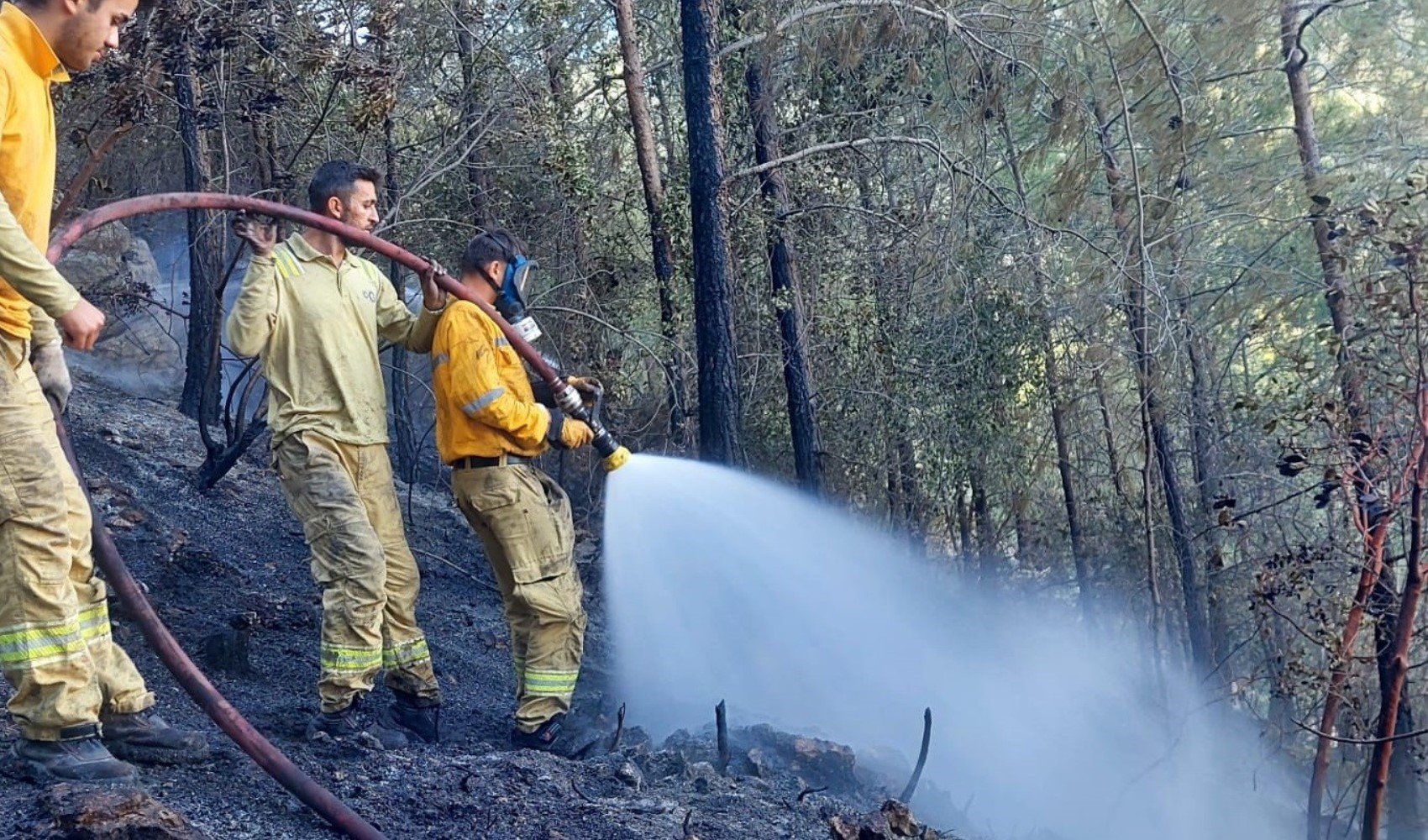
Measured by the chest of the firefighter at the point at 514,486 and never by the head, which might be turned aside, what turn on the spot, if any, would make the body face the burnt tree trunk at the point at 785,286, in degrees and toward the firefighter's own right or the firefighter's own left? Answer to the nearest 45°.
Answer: approximately 45° to the firefighter's own left

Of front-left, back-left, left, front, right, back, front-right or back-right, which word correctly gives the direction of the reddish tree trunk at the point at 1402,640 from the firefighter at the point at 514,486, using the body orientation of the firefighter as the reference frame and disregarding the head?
front

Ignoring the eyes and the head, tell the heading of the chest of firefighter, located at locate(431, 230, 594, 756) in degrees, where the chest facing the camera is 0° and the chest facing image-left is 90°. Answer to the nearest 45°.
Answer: approximately 270°

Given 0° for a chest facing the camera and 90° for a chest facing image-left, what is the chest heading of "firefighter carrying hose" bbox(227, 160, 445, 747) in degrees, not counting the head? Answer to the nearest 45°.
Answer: approximately 315°

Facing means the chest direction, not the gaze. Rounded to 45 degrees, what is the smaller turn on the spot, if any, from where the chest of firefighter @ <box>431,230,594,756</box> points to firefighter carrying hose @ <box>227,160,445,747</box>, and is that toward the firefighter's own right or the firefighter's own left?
approximately 135° to the firefighter's own right

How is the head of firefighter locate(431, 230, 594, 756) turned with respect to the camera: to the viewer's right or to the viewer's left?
to the viewer's right

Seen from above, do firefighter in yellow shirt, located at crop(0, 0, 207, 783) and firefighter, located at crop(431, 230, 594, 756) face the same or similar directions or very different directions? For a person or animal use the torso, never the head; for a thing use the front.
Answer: same or similar directions

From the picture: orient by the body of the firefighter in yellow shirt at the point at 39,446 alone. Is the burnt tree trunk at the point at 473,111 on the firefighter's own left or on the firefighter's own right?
on the firefighter's own left

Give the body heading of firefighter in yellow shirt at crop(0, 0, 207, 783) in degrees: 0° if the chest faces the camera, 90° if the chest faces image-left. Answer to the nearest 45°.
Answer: approximately 270°

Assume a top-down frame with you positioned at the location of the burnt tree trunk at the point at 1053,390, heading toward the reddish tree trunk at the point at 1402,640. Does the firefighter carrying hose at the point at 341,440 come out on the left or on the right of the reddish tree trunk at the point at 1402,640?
right

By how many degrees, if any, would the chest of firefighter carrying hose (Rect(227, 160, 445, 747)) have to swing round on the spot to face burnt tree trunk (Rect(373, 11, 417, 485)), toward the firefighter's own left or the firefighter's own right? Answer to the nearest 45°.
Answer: approximately 135° to the firefighter's own left

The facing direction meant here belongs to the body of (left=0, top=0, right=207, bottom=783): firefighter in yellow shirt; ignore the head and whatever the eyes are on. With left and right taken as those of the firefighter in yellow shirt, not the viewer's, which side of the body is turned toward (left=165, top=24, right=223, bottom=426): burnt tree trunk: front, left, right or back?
left

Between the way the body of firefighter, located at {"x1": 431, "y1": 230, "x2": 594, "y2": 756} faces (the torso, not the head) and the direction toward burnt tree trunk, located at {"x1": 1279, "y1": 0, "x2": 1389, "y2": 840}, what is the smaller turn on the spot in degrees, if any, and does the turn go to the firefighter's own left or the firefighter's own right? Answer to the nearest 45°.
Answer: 0° — they already face it
